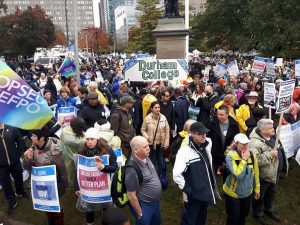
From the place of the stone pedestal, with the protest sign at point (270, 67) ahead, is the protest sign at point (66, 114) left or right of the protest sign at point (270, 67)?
right

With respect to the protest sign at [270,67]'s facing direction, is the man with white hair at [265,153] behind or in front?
in front

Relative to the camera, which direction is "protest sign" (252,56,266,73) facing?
toward the camera

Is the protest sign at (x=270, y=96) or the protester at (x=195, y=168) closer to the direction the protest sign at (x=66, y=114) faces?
the protester

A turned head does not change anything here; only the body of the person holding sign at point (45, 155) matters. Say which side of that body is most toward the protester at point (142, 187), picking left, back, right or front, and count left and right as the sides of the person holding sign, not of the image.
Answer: left

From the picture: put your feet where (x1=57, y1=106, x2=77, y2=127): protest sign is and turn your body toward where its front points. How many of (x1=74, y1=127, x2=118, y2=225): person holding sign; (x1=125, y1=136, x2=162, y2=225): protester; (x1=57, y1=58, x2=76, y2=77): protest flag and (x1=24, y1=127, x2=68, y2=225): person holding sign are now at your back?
1

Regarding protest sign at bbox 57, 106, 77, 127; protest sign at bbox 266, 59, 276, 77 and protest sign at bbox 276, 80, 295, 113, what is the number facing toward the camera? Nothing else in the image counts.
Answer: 3

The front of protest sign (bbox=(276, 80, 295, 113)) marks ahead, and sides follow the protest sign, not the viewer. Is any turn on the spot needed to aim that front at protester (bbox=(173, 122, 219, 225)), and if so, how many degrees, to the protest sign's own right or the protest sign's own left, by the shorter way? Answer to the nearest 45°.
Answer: approximately 45° to the protest sign's own right

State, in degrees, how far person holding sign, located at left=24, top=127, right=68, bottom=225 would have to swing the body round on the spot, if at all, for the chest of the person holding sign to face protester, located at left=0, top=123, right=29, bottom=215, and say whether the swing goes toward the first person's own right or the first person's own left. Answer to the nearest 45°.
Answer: approximately 90° to the first person's own right

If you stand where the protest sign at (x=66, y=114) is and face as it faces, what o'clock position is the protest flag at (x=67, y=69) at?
the protest flag at (x=67, y=69) is roughly at 6 o'clock from the protest sign at (x=66, y=114).

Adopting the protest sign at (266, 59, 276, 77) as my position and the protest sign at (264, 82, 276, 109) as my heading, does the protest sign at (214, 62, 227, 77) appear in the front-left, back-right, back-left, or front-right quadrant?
back-right

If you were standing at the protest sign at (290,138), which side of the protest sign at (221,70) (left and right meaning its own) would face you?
front

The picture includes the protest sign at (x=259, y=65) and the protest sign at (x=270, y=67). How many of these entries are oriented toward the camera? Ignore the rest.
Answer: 2

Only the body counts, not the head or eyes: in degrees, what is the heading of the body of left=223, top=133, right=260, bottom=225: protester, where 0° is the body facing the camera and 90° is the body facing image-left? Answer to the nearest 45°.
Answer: approximately 315°

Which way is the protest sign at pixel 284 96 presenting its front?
toward the camera

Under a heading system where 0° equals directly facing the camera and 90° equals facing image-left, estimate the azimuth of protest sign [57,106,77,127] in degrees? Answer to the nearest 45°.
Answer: approximately 0°

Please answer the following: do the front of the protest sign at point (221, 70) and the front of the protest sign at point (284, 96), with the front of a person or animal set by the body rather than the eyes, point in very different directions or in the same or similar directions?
same or similar directions
